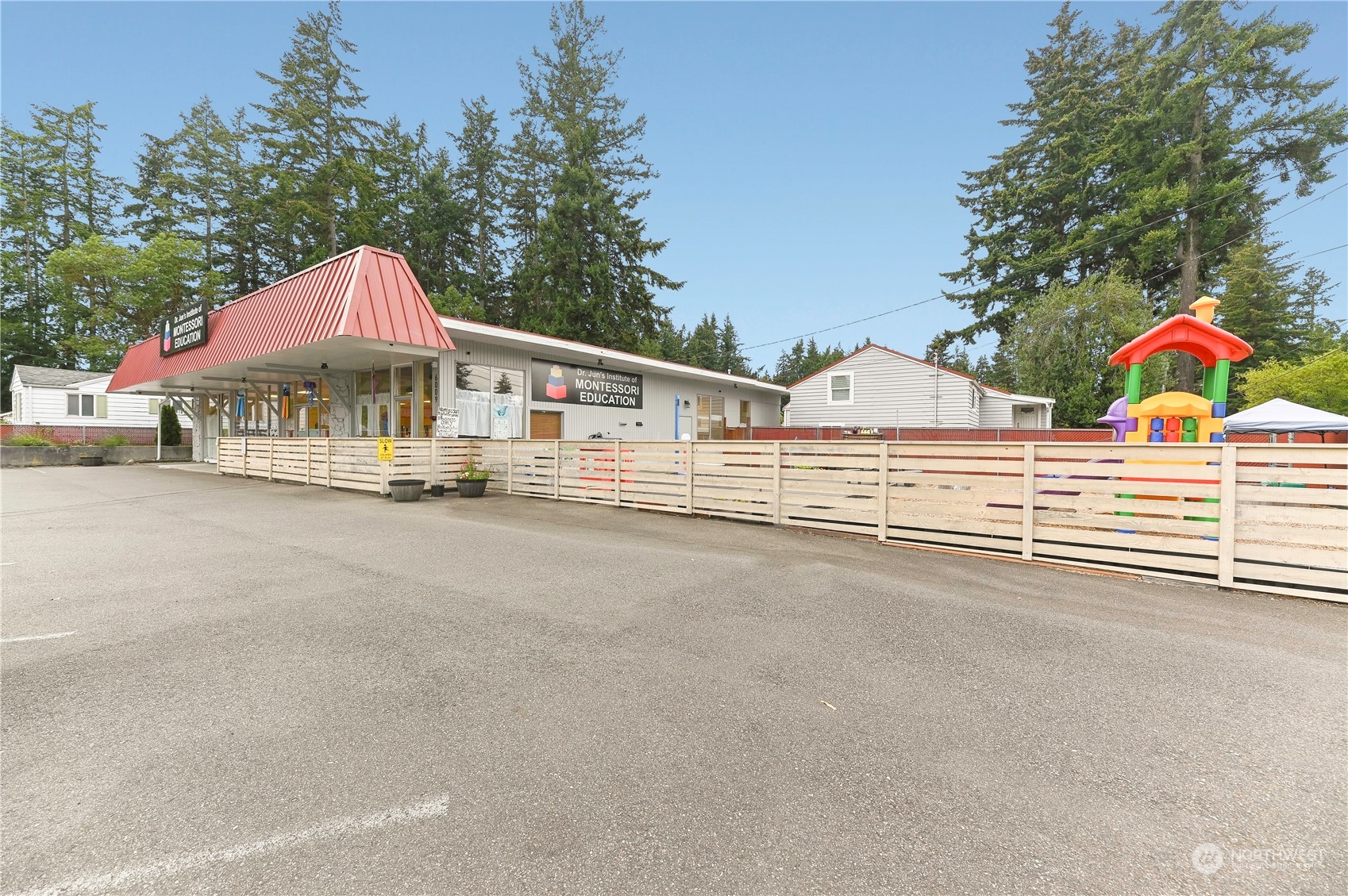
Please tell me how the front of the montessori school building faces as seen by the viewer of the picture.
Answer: facing the viewer and to the left of the viewer

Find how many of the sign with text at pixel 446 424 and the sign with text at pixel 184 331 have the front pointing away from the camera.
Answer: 0

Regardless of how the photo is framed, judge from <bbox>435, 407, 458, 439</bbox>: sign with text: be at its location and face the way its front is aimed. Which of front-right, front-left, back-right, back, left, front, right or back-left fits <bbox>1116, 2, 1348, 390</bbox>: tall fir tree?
left

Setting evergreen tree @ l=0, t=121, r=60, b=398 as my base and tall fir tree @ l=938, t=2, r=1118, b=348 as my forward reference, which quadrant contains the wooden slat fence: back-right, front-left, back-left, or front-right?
front-right

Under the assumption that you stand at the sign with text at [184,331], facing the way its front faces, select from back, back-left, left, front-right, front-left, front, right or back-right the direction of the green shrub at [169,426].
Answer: back-right

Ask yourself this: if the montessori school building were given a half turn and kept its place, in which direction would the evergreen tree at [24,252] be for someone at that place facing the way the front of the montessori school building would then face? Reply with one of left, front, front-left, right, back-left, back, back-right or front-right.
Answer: left

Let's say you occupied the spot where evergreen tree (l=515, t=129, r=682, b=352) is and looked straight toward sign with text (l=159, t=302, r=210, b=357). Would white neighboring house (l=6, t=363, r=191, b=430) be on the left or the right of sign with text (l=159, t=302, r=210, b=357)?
right

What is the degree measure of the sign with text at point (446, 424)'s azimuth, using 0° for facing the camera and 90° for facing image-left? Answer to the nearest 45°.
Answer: approximately 0°

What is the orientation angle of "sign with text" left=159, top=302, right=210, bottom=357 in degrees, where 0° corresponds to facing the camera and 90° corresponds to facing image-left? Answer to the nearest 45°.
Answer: approximately 45°

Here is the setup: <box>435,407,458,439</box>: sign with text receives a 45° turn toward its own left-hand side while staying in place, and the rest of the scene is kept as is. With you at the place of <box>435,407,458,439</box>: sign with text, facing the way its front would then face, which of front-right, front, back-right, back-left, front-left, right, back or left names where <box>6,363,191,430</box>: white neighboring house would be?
back

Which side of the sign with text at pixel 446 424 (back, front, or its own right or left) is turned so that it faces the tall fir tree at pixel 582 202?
back

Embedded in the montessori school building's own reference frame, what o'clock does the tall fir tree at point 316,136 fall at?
The tall fir tree is roughly at 4 o'clock from the montessori school building.

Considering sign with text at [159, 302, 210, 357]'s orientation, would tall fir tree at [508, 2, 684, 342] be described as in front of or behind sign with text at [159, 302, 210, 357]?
behind
